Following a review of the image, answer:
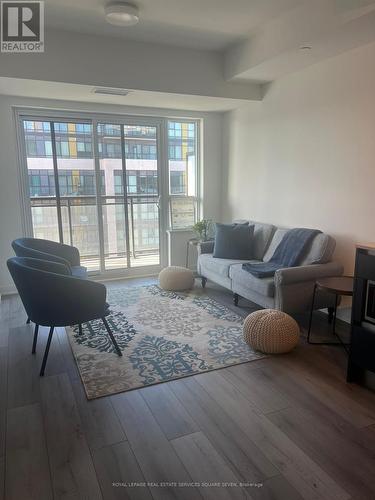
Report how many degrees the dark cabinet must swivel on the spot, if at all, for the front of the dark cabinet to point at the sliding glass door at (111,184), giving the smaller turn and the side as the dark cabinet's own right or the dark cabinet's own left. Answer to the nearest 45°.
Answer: approximately 90° to the dark cabinet's own right

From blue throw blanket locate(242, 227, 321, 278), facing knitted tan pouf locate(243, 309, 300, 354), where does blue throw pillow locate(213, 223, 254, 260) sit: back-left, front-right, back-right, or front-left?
back-right

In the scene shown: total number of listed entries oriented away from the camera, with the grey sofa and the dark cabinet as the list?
0

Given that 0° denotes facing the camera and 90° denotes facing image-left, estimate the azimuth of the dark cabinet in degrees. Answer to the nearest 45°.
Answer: approximately 45°

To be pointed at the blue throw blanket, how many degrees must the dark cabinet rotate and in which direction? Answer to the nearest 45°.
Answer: approximately 90° to its right

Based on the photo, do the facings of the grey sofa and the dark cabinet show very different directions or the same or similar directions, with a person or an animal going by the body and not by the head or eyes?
same or similar directions

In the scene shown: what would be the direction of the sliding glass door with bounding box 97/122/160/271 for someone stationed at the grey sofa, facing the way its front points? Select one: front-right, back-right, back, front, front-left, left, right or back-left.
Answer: right

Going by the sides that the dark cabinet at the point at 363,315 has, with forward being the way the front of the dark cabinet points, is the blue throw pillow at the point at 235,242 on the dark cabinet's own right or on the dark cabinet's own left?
on the dark cabinet's own right

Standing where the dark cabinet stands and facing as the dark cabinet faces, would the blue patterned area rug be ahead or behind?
ahead

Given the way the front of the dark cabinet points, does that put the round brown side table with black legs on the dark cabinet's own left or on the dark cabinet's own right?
on the dark cabinet's own right

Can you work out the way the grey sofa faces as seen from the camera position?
facing the viewer and to the left of the viewer
